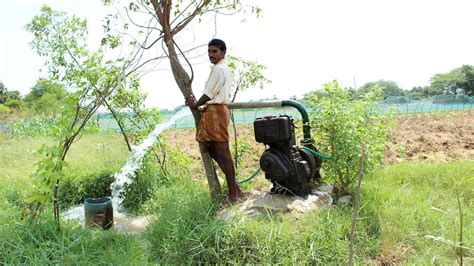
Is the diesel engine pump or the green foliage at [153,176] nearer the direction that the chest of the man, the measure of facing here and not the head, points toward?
the green foliage

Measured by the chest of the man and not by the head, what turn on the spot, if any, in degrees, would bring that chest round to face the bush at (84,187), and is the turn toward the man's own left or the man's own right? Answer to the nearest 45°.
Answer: approximately 45° to the man's own right

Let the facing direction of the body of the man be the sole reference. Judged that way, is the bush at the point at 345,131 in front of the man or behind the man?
behind

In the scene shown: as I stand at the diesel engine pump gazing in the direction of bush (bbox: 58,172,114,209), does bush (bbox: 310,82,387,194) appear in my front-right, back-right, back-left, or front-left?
back-right

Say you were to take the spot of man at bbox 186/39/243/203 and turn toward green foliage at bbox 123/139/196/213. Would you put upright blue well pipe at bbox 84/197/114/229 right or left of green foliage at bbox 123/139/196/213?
left

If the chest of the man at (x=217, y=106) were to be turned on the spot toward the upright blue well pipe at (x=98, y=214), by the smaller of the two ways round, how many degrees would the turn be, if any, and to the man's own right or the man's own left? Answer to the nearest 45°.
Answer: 0° — they already face it

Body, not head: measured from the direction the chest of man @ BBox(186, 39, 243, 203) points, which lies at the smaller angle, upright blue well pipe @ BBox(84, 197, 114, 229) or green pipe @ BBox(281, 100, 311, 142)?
the upright blue well pipe

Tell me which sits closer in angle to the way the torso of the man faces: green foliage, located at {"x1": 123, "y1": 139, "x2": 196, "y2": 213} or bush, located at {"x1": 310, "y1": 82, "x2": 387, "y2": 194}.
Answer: the green foliage

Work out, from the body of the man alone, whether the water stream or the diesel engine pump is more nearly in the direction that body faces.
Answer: the water stream

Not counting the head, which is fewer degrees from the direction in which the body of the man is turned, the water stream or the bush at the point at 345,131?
the water stream
